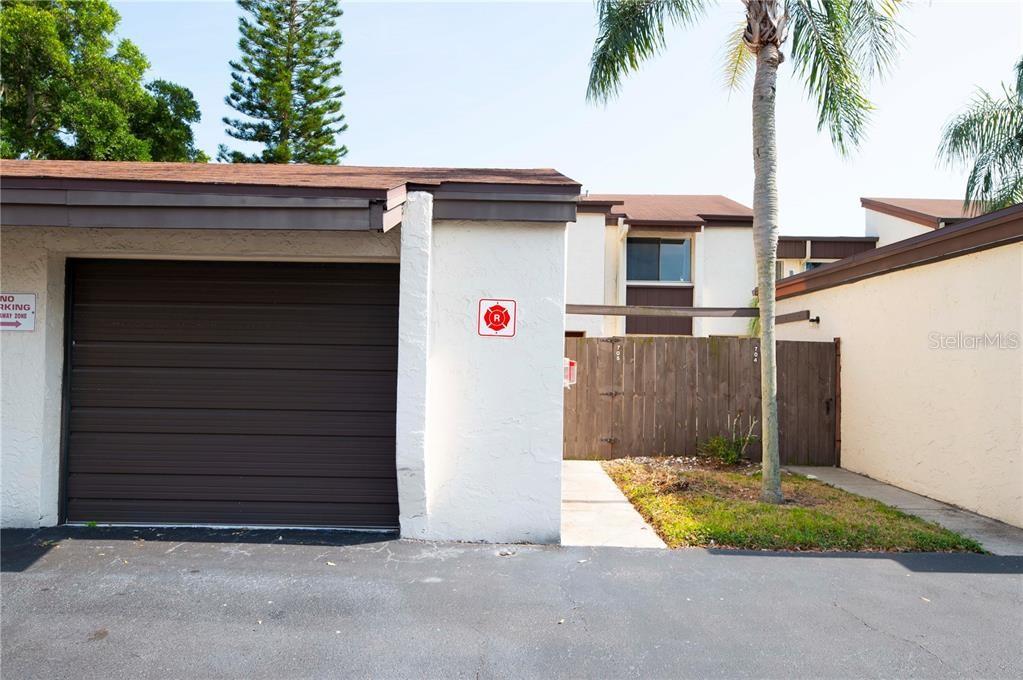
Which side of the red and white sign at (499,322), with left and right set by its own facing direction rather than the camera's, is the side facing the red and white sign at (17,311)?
right

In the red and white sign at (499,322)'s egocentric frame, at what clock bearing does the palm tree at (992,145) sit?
The palm tree is roughly at 8 o'clock from the red and white sign.

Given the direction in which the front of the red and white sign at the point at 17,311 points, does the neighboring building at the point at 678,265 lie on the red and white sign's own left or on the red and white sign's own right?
on the red and white sign's own left

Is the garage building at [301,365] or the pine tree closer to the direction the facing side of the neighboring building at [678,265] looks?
the garage building

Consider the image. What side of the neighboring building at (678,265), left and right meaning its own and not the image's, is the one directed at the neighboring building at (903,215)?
left

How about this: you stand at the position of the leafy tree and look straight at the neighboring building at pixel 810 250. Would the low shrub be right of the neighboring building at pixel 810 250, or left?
right

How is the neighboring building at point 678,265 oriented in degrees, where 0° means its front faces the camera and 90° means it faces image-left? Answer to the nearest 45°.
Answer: approximately 0°

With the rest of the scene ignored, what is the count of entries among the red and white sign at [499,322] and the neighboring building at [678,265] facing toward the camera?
2
